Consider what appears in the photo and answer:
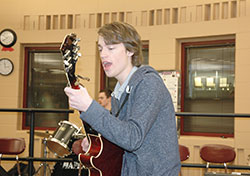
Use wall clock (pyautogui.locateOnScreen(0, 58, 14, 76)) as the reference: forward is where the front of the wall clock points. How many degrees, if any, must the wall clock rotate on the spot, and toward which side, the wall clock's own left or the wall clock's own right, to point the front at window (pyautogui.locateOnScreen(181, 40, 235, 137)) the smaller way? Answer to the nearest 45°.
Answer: approximately 45° to the wall clock's own left

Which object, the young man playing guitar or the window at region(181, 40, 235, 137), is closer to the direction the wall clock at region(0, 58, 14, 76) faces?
the young man playing guitar

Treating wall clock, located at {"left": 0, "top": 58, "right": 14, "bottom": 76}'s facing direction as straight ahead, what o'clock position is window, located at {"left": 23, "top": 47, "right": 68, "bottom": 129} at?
The window is roughly at 9 o'clock from the wall clock.

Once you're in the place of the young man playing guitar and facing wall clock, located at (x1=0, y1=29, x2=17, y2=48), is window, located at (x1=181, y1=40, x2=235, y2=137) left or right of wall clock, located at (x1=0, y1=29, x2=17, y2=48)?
right

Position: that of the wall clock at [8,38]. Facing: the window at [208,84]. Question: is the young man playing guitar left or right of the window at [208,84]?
right

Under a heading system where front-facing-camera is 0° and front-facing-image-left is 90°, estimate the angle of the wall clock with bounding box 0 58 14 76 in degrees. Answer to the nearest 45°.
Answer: approximately 0°
